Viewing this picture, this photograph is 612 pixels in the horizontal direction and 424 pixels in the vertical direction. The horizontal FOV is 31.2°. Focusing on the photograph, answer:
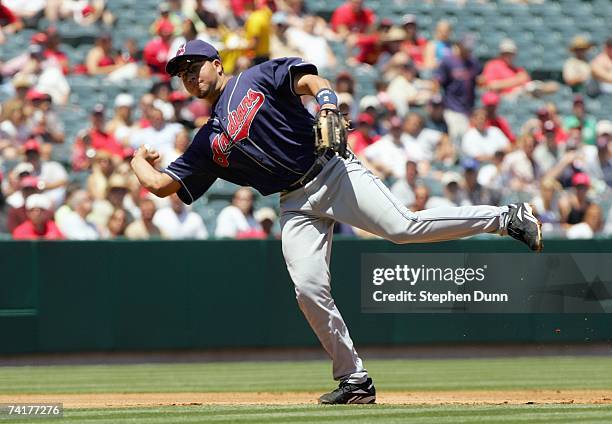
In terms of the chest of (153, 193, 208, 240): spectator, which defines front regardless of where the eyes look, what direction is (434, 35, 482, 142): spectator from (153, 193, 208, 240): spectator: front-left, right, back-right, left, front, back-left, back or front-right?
back-left

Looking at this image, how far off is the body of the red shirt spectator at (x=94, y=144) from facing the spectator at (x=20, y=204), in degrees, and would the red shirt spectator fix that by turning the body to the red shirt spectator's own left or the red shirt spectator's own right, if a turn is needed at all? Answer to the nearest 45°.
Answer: approximately 45° to the red shirt spectator's own right

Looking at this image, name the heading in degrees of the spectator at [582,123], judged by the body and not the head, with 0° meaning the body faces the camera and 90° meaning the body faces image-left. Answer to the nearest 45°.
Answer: approximately 0°

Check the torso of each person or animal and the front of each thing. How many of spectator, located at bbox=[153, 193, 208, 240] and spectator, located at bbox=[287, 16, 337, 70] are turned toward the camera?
2

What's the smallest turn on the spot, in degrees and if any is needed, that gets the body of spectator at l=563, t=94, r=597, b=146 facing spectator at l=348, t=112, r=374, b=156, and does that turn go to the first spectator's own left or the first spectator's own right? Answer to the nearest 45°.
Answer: approximately 45° to the first spectator's own right

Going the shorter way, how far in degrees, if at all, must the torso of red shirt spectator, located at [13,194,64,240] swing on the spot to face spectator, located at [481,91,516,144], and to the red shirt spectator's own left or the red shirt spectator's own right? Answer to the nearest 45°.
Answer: approximately 90° to the red shirt spectator's own left

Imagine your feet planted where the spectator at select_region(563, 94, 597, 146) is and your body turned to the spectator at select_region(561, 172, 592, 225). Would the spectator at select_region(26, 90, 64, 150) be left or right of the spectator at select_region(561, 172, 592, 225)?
right

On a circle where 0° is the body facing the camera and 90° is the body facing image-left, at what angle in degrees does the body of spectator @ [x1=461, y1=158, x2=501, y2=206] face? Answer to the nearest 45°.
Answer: approximately 45°
